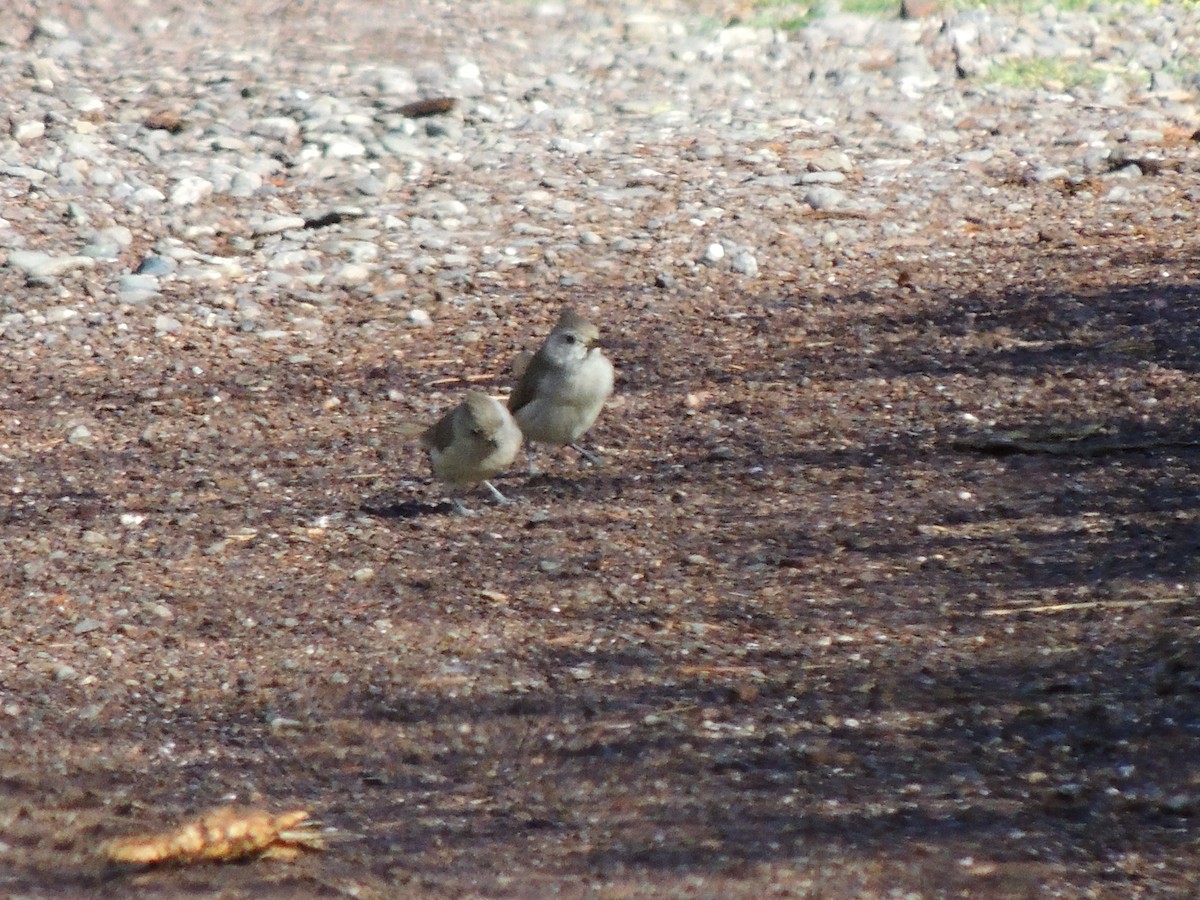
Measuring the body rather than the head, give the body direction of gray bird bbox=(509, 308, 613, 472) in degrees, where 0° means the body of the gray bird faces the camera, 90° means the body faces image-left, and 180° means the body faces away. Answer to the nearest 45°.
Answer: approximately 315°

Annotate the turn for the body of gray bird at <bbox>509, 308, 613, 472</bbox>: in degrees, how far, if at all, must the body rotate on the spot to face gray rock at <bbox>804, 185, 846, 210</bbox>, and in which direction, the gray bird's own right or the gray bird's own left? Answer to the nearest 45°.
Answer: approximately 135° to the gray bird's own left

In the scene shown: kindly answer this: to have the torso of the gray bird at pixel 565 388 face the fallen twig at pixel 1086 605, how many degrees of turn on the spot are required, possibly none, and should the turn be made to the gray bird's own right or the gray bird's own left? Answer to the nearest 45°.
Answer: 0° — it already faces it

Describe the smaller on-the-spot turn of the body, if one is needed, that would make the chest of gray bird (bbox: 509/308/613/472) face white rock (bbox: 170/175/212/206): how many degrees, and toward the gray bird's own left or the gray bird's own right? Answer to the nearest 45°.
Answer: approximately 180°
